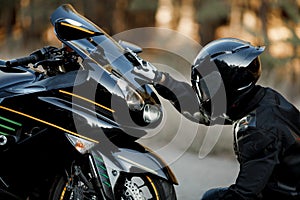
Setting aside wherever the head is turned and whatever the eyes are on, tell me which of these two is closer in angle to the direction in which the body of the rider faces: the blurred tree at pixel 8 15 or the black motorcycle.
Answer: the black motorcycle

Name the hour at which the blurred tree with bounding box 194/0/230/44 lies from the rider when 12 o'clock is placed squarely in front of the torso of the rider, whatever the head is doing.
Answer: The blurred tree is roughly at 3 o'clock from the rider.

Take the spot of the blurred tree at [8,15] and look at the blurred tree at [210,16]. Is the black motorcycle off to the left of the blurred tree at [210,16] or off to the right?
right

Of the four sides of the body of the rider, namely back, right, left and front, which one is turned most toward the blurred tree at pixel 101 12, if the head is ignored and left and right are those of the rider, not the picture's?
right

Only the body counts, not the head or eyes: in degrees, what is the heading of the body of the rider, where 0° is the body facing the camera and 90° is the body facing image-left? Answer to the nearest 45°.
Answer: approximately 90°

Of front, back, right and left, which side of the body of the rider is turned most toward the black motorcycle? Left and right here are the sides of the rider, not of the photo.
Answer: front

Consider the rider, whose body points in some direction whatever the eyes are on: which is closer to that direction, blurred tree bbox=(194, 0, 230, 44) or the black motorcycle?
the black motorcycle

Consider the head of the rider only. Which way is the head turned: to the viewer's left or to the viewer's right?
to the viewer's left
